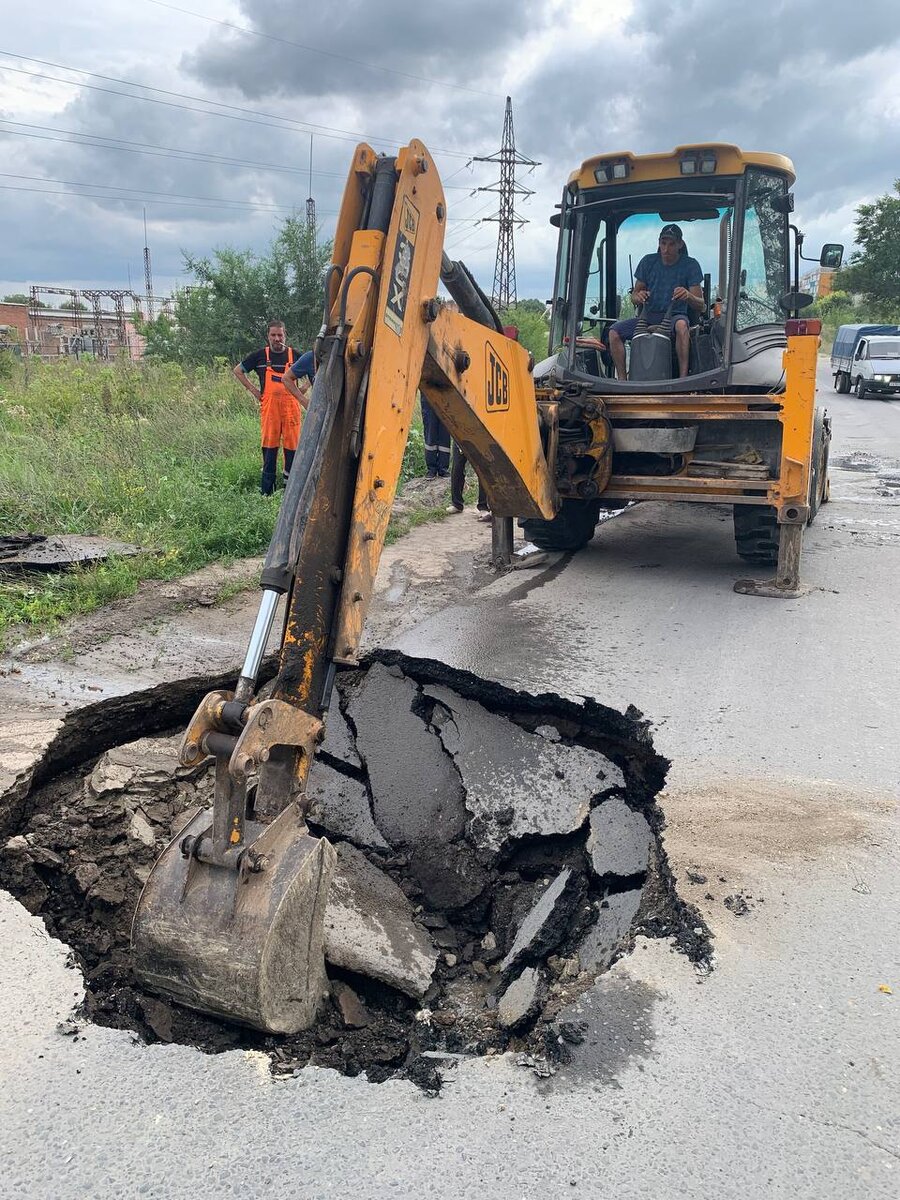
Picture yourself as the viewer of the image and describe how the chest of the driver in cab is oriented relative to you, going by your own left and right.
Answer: facing the viewer

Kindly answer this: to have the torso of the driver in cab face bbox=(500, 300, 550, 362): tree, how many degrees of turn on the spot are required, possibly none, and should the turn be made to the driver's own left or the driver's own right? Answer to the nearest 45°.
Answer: approximately 180°

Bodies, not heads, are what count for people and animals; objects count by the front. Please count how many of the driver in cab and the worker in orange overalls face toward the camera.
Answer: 2

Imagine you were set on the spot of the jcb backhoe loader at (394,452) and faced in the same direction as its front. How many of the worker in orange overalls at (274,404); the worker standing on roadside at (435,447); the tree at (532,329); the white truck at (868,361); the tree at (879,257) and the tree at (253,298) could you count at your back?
0

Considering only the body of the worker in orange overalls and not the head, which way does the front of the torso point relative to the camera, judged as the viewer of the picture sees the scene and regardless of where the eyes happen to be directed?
toward the camera

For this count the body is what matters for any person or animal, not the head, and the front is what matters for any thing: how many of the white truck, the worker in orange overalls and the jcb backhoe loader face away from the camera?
1

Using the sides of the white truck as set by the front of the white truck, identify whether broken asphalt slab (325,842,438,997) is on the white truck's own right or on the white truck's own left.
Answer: on the white truck's own right

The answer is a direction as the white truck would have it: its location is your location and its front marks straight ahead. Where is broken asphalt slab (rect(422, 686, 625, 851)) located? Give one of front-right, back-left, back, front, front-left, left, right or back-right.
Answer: front-right

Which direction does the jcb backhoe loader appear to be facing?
away from the camera

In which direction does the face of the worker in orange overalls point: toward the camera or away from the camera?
toward the camera

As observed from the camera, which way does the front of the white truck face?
facing the viewer and to the right of the viewer

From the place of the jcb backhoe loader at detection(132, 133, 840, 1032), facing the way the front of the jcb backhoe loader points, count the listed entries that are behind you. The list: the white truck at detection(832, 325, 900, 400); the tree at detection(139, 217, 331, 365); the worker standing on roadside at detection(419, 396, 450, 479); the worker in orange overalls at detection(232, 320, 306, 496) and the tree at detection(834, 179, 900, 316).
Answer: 0

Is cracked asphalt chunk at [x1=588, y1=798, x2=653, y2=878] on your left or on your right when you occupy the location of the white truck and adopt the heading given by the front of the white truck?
on your right

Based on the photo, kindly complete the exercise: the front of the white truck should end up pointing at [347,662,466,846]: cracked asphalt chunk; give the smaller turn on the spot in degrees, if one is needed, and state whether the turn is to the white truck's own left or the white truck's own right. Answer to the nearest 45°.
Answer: approximately 45° to the white truck's own right

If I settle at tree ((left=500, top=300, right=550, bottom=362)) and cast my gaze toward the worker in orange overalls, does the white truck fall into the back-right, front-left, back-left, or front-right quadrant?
front-left

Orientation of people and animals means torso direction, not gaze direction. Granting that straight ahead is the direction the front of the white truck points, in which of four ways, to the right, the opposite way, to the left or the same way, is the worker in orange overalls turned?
the same way
